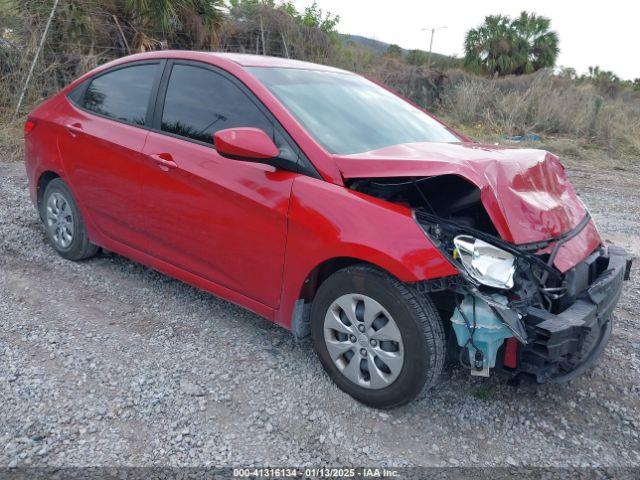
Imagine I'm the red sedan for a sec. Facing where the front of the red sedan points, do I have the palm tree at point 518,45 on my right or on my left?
on my left

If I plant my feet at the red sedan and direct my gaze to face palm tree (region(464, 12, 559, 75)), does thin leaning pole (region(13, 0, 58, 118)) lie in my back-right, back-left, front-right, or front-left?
front-left

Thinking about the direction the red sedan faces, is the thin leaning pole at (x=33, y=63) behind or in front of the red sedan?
behind

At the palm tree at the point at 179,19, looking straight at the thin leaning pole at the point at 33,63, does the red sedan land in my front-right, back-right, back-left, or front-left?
front-left

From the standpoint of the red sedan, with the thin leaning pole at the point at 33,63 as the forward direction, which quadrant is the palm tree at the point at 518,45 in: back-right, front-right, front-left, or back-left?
front-right

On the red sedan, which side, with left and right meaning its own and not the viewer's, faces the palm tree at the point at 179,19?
back
